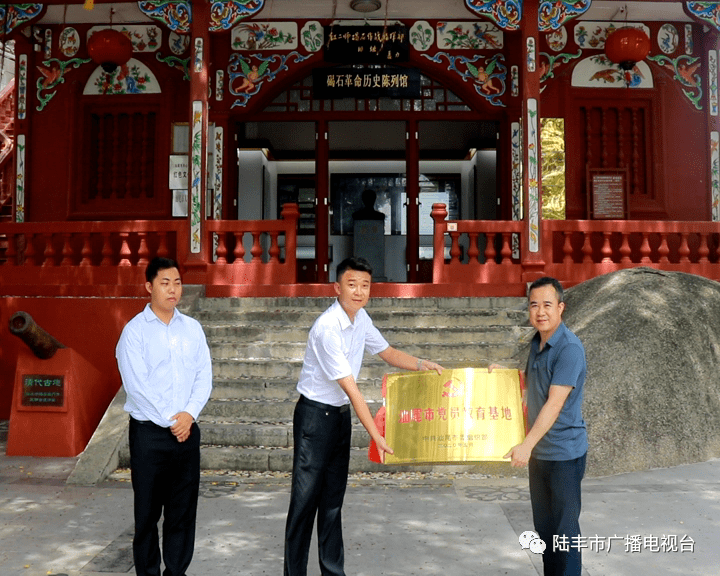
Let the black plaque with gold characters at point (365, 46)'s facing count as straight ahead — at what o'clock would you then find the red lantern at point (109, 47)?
The red lantern is roughly at 3 o'clock from the black plaque with gold characters.

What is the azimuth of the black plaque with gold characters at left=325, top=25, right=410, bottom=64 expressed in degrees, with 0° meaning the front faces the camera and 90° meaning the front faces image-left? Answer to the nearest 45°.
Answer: approximately 0°

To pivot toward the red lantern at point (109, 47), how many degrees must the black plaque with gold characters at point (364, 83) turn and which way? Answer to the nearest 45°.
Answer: approximately 90° to its right

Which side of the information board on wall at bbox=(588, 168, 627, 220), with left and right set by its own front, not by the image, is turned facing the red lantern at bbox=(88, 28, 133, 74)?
right

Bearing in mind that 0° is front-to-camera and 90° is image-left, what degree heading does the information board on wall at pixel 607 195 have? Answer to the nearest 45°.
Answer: approximately 0°

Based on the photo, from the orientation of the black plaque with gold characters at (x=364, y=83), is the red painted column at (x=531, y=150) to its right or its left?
on its left

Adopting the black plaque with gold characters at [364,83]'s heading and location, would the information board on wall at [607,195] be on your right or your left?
on your left

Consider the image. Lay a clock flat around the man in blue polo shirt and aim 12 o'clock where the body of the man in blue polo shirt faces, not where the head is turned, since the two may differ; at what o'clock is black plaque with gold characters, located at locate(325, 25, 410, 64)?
The black plaque with gold characters is roughly at 4 o'clock from the man in blue polo shirt.
